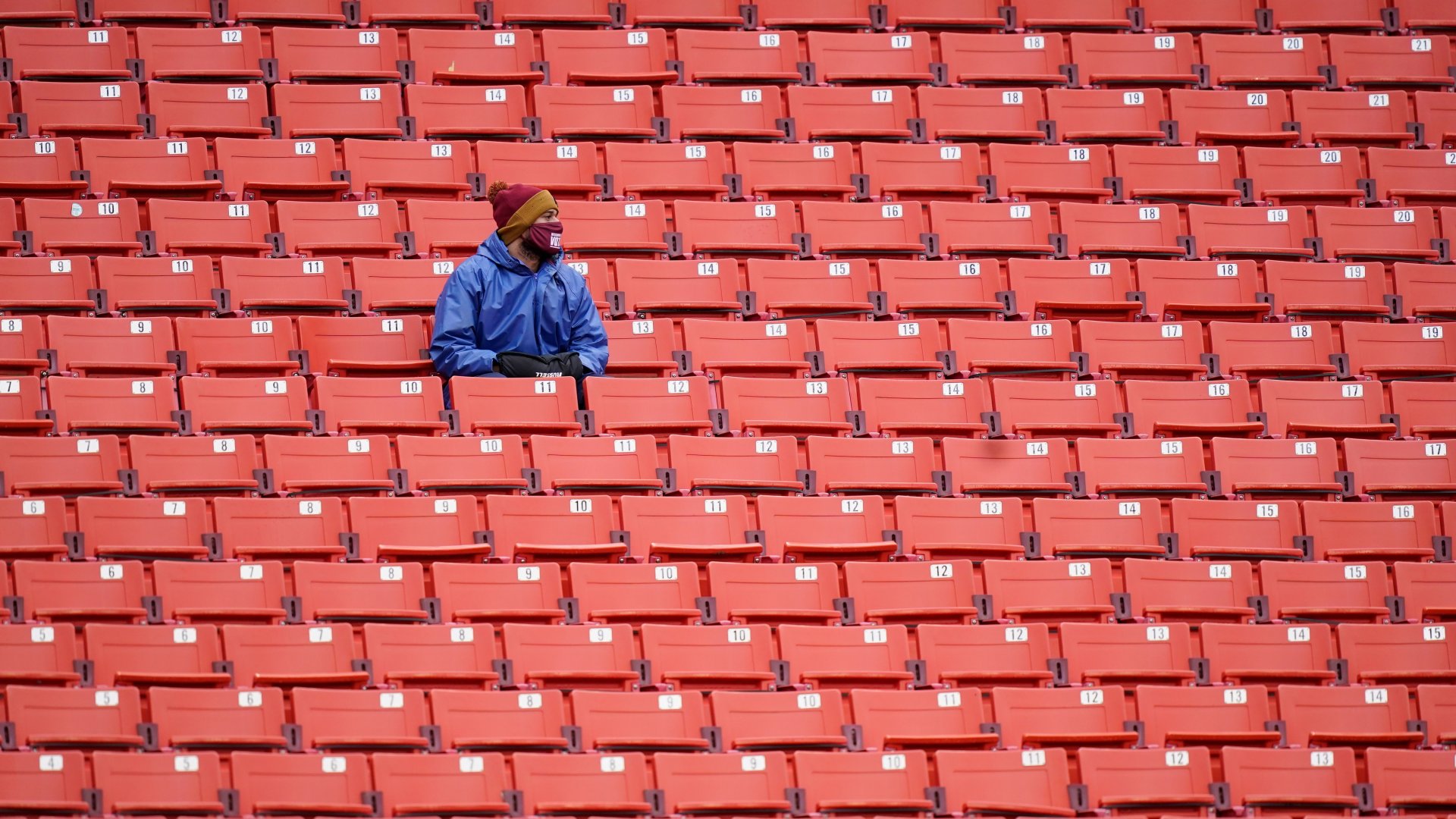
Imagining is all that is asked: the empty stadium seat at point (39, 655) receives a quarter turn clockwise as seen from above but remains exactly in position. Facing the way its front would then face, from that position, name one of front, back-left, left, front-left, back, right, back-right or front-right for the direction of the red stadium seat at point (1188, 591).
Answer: back

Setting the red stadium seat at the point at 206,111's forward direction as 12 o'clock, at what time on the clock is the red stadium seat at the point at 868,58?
the red stadium seat at the point at 868,58 is roughly at 9 o'clock from the red stadium seat at the point at 206,111.

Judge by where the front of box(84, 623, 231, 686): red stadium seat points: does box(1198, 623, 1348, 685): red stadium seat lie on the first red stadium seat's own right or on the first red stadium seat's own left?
on the first red stadium seat's own left

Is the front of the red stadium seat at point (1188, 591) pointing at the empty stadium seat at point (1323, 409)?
no

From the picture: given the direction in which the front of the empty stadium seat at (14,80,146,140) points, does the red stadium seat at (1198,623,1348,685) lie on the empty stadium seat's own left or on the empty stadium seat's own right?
on the empty stadium seat's own left

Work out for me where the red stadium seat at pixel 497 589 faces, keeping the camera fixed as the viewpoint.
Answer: facing the viewer

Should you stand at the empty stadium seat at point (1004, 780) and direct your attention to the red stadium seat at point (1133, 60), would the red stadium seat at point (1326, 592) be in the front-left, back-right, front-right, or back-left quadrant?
front-right

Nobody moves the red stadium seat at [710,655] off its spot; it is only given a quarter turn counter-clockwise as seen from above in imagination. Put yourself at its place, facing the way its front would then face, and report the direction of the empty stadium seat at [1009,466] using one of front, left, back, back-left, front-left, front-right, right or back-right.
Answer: front-left

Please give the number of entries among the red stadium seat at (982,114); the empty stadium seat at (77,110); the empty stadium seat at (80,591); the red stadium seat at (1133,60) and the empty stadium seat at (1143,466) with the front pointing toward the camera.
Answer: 5

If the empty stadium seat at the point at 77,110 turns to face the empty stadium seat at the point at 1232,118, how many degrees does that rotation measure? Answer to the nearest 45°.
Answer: approximately 90° to its left

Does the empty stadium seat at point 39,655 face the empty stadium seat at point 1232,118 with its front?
no

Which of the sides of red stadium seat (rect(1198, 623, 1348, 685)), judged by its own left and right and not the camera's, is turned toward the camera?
front

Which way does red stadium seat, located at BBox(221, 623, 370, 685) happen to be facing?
toward the camera

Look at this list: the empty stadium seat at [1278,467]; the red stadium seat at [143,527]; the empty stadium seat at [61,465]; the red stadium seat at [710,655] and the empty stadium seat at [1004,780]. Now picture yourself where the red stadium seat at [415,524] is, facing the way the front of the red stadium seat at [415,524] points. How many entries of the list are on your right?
2

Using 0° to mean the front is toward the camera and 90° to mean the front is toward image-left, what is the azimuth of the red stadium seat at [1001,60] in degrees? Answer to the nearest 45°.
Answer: approximately 0°
